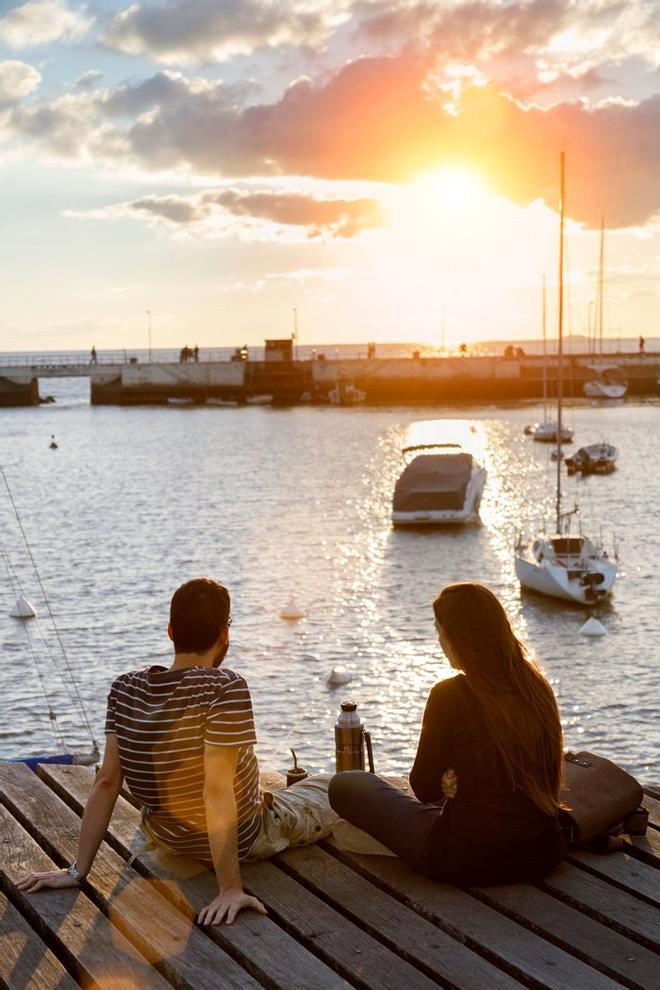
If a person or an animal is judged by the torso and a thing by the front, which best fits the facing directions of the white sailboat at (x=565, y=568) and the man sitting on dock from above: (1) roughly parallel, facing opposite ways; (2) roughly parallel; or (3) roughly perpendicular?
roughly perpendicular

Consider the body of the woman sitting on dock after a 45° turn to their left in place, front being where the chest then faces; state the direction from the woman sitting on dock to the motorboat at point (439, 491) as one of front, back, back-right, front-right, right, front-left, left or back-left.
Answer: right

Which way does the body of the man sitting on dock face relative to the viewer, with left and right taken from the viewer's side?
facing away from the viewer and to the right of the viewer

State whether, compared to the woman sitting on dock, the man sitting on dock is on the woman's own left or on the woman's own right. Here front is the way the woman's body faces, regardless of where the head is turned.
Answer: on the woman's own left

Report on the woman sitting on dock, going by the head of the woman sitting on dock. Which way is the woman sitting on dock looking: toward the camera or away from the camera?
away from the camera

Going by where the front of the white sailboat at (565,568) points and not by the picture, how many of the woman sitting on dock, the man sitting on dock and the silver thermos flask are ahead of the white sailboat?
0

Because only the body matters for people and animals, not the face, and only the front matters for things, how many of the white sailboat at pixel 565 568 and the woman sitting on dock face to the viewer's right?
0

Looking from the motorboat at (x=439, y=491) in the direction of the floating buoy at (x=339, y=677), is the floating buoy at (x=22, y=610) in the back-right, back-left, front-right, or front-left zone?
front-right

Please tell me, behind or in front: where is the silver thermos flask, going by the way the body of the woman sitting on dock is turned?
in front

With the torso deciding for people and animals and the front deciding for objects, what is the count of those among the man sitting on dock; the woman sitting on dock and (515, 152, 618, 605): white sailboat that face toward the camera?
0

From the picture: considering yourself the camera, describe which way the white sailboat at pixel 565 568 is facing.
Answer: facing away from the viewer and to the left of the viewer

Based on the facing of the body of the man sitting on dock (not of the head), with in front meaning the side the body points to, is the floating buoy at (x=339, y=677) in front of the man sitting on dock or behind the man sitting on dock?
in front

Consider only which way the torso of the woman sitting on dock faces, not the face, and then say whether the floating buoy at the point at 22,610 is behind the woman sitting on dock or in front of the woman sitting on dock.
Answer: in front

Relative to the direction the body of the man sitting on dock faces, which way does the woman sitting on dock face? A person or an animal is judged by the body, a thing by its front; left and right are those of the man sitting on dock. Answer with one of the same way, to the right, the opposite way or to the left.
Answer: to the left

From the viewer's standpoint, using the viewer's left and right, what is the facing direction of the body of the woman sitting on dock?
facing away from the viewer and to the left of the viewer

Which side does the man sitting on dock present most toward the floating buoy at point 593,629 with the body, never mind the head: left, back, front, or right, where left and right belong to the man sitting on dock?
front

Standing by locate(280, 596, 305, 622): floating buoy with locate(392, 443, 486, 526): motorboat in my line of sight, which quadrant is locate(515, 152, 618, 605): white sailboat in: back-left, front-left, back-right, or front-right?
front-right

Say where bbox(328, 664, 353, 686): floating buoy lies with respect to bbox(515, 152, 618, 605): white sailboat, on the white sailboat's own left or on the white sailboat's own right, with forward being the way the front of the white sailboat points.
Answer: on the white sailboat's own left
